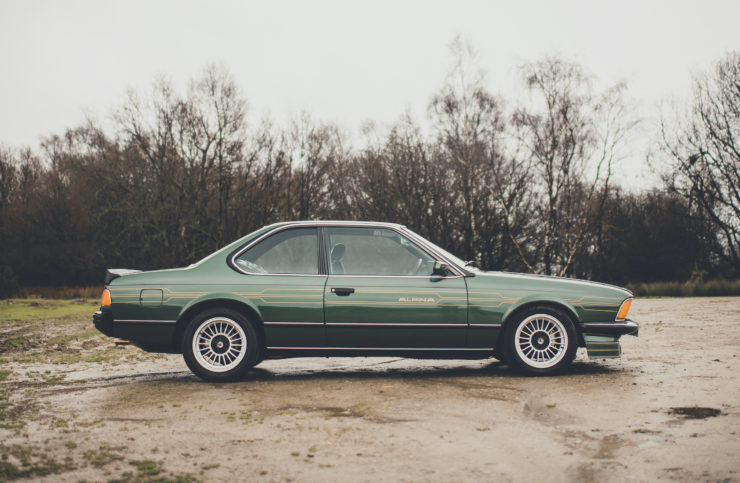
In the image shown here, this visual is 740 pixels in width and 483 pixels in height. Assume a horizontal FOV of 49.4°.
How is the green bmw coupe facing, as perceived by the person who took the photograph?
facing to the right of the viewer

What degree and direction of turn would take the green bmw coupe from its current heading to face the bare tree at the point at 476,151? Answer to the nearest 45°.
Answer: approximately 90° to its left

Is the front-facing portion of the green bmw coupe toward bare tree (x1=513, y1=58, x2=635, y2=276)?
no

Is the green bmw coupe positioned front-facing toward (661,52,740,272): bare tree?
no

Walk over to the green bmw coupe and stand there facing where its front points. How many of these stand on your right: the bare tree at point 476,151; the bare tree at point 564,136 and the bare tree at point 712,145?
0
